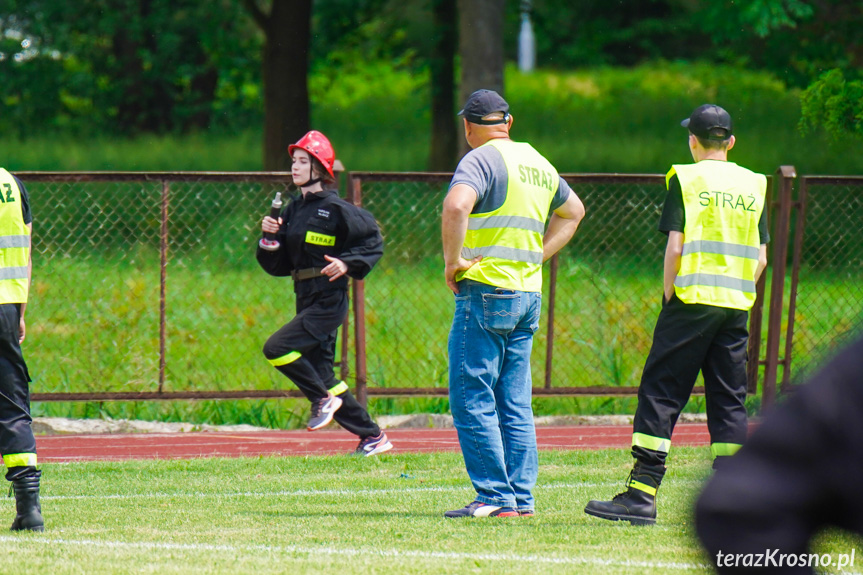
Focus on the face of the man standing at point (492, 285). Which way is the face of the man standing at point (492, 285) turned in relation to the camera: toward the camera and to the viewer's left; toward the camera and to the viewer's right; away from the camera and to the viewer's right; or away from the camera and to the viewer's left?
away from the camera and to the viewer's left

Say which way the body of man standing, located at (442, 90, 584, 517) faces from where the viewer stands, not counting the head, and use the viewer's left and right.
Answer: facing away from the viewer and to the left of the viewer

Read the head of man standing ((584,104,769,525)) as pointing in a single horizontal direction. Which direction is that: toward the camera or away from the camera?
away from the camera

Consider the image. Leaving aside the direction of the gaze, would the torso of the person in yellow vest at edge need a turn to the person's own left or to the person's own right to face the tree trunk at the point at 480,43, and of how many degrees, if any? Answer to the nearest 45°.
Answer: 0° — they already face it

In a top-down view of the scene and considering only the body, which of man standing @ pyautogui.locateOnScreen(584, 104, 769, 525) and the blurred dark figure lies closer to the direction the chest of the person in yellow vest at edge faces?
the man standing

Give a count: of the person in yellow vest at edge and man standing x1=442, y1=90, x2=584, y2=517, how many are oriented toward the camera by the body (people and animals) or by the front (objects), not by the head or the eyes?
0

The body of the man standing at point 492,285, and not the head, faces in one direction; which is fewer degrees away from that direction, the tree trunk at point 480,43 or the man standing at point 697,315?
the tree trunk

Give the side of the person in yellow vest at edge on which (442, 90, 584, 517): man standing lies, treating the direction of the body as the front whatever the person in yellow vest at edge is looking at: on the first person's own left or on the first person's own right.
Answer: on the first person's own right

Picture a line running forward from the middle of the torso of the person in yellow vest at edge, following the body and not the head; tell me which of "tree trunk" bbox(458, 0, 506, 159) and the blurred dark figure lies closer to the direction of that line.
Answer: the tree trunk

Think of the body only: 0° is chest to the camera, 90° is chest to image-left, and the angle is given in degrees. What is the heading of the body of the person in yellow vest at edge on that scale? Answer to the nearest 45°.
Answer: approximately 225°

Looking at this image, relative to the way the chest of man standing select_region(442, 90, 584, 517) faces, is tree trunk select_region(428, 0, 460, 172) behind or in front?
in front
